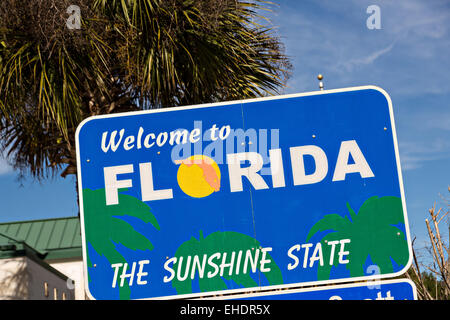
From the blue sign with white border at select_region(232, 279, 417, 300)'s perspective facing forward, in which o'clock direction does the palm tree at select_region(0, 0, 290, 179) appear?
The palm tree is roughly at 5 o'clock from the blue sign with white border.

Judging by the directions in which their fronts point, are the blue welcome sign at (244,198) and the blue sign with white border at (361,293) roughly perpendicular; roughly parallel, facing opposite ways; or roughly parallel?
roughly parallel

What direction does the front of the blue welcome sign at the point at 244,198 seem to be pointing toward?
toward the camera

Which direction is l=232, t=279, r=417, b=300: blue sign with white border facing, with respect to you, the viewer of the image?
facing the viewer

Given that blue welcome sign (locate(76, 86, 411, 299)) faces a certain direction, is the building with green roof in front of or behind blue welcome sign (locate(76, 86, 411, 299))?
behind

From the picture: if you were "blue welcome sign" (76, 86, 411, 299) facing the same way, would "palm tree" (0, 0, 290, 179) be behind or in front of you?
behind
